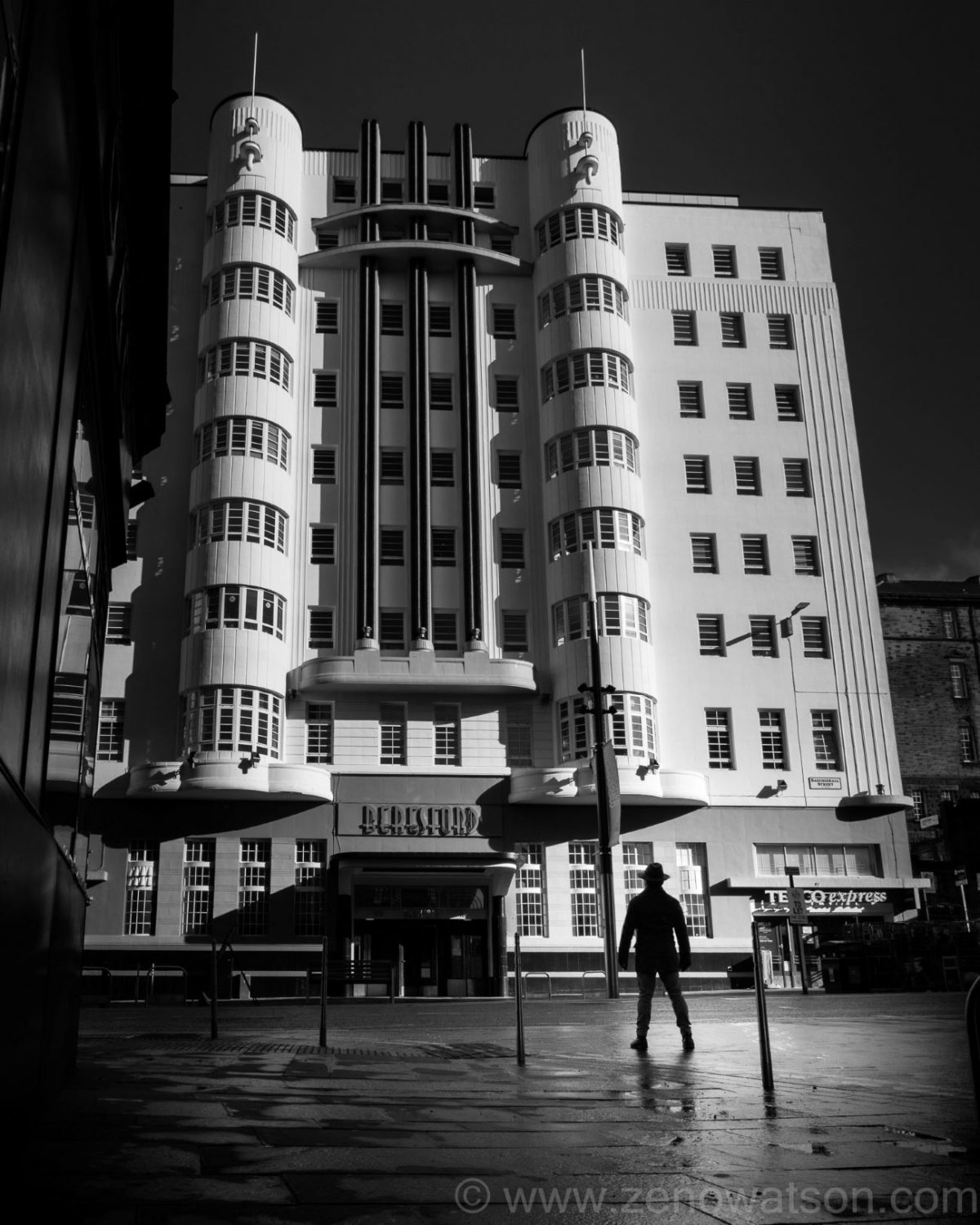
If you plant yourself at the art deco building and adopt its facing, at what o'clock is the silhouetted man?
The silhouetted man is roughly at 12 o'clock from the art deco building.

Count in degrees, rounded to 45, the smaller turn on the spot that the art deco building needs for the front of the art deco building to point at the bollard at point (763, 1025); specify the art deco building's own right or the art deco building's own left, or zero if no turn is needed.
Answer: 0° — it already faces it

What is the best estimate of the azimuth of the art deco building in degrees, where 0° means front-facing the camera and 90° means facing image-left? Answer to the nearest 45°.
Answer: approximately 0°
